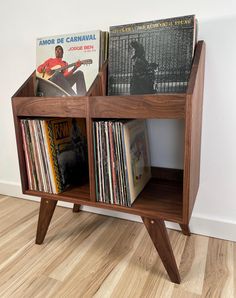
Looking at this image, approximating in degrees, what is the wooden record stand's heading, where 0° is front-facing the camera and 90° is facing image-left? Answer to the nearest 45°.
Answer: approximately 45°
